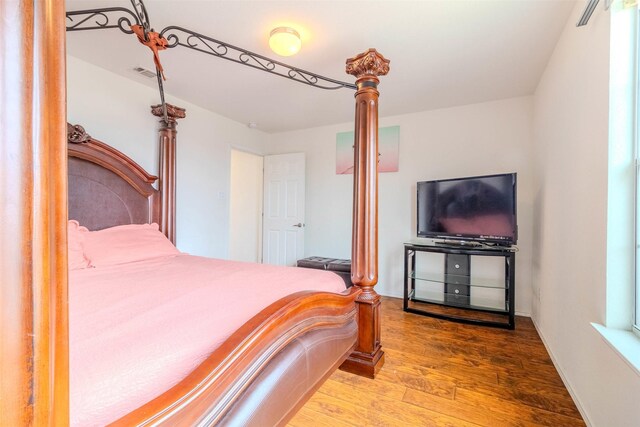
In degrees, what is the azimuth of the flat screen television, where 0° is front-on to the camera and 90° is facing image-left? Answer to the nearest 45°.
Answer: approximately 45°

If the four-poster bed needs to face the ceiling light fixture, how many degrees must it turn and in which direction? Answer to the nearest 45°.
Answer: approximately 90° to its left

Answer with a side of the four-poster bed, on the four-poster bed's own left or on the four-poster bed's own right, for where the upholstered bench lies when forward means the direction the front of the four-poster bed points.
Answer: on the four-poster bed's own left

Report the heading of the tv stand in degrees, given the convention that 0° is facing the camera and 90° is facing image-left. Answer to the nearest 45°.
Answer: approximately 45°

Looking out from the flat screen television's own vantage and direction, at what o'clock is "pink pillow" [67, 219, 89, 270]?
The pink pillow is roughly at 12 o'clock from the flat screen television.

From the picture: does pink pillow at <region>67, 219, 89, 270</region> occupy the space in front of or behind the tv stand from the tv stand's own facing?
in front

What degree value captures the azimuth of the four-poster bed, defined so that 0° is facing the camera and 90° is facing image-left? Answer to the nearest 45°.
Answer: approximately 315°

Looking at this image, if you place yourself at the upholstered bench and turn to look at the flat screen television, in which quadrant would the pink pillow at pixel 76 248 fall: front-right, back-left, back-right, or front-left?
back-right

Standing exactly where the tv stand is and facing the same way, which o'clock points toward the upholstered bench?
The upholstered bench is roughly at 3 o'clock from the tv stand.

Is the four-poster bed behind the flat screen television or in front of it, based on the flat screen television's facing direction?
in front

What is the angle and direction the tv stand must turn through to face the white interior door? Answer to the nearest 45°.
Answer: approximately 45° to its right
